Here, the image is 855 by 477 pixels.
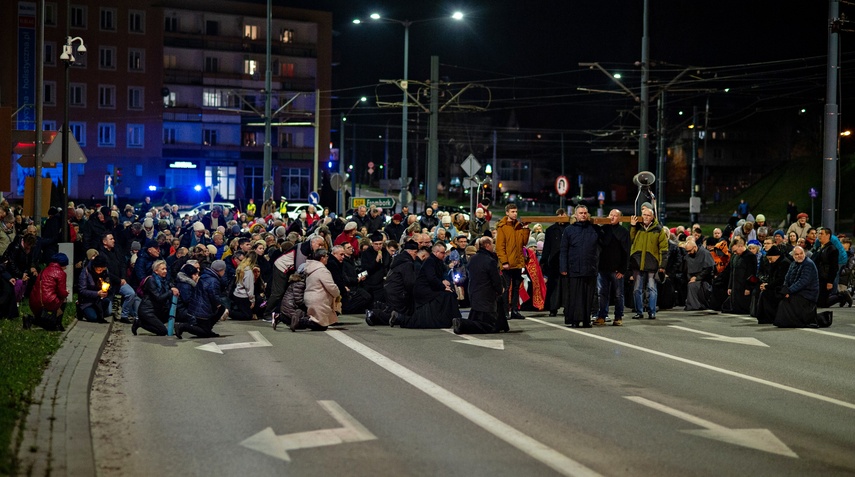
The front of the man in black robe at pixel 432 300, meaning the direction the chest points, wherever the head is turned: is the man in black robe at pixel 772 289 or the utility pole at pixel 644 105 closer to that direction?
the man in black robe

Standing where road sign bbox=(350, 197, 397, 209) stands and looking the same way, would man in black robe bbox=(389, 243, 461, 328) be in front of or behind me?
in front

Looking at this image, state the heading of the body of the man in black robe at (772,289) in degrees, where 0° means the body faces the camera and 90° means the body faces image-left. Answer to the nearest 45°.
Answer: approximately 90°

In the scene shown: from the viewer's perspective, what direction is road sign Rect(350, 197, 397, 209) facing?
toward the camera

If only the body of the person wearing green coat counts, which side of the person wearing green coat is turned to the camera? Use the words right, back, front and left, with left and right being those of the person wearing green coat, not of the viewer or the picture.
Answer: front

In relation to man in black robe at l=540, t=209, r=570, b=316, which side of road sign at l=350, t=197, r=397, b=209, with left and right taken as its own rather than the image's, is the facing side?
front

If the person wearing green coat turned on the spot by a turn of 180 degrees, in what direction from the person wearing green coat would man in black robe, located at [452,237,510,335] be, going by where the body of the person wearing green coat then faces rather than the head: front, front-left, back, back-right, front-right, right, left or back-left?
back-left

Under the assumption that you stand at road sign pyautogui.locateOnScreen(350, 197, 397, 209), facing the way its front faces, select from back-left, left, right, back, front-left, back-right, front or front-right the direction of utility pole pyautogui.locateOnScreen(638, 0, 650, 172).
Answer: front-left

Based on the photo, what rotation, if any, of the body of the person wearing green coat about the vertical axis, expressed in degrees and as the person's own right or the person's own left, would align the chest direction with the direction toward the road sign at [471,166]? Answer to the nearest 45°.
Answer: approximately 135° to the person's own right

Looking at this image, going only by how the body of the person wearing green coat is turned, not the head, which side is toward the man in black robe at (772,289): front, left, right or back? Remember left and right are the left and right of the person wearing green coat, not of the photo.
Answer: left

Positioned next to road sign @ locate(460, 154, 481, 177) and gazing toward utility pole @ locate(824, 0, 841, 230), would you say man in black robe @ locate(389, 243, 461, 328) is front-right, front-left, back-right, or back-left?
front-right
